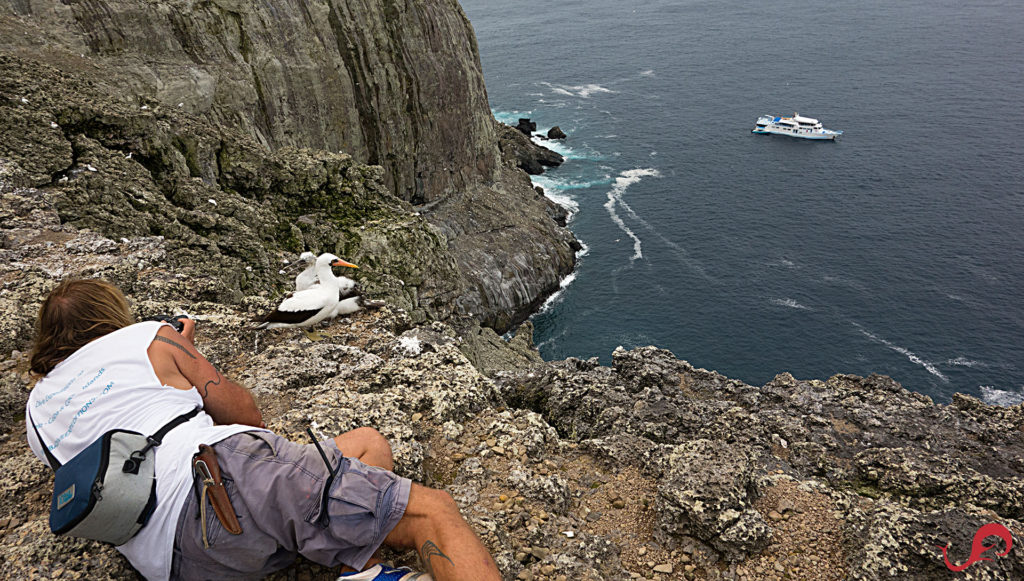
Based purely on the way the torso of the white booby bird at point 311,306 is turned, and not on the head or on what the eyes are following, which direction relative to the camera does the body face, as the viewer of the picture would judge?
to the viewer's right

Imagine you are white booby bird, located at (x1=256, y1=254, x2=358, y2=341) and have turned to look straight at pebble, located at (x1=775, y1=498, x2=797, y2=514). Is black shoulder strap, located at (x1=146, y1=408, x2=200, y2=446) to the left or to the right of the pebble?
right

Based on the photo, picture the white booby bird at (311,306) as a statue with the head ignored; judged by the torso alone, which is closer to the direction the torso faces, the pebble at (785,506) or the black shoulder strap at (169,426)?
the pebble

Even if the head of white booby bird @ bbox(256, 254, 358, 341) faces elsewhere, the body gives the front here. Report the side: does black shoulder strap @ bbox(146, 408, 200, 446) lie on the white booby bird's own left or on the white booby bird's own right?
on the white booby bird's own right

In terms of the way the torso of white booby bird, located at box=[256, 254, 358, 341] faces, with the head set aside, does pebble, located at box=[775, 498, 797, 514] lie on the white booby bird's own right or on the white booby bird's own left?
on the white booby bird's own right

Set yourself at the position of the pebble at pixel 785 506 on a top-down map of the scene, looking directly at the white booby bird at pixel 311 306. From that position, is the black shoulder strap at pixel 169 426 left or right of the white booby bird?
left
